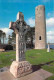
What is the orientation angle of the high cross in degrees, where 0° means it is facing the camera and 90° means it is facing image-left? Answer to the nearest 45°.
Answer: approximately 315°

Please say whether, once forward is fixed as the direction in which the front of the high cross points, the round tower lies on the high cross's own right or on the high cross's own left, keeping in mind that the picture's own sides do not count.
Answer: on the high cross's own left
